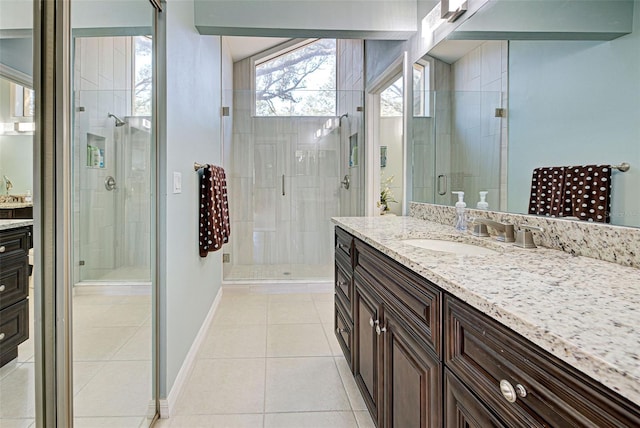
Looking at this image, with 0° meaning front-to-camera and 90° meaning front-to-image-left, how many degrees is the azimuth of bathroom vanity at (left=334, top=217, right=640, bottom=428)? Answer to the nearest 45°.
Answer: approximately 45°

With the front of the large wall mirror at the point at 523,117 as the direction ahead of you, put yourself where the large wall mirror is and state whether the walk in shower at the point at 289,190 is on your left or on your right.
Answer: on your right

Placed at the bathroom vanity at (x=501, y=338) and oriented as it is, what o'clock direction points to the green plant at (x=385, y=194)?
The green plant is roughly at 4 o'clock from the bathroom vanity.

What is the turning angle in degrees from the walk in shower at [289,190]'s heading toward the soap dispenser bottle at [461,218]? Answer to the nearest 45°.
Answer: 0° — it already faces it

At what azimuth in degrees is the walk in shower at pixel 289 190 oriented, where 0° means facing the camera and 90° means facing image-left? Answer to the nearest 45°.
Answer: approximately 0°

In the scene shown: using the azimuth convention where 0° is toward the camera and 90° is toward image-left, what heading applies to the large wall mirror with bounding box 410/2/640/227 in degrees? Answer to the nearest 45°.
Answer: approximately 45°
